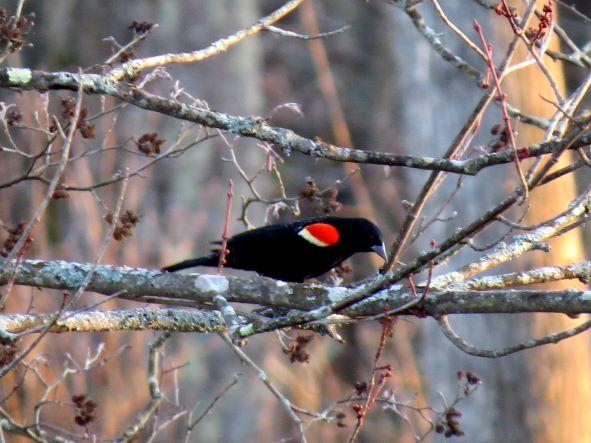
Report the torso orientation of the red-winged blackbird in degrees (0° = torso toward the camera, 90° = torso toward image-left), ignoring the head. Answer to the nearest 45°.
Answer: approximately 270°

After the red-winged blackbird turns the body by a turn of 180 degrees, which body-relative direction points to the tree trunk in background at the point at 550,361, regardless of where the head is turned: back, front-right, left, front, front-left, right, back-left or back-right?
back-right
